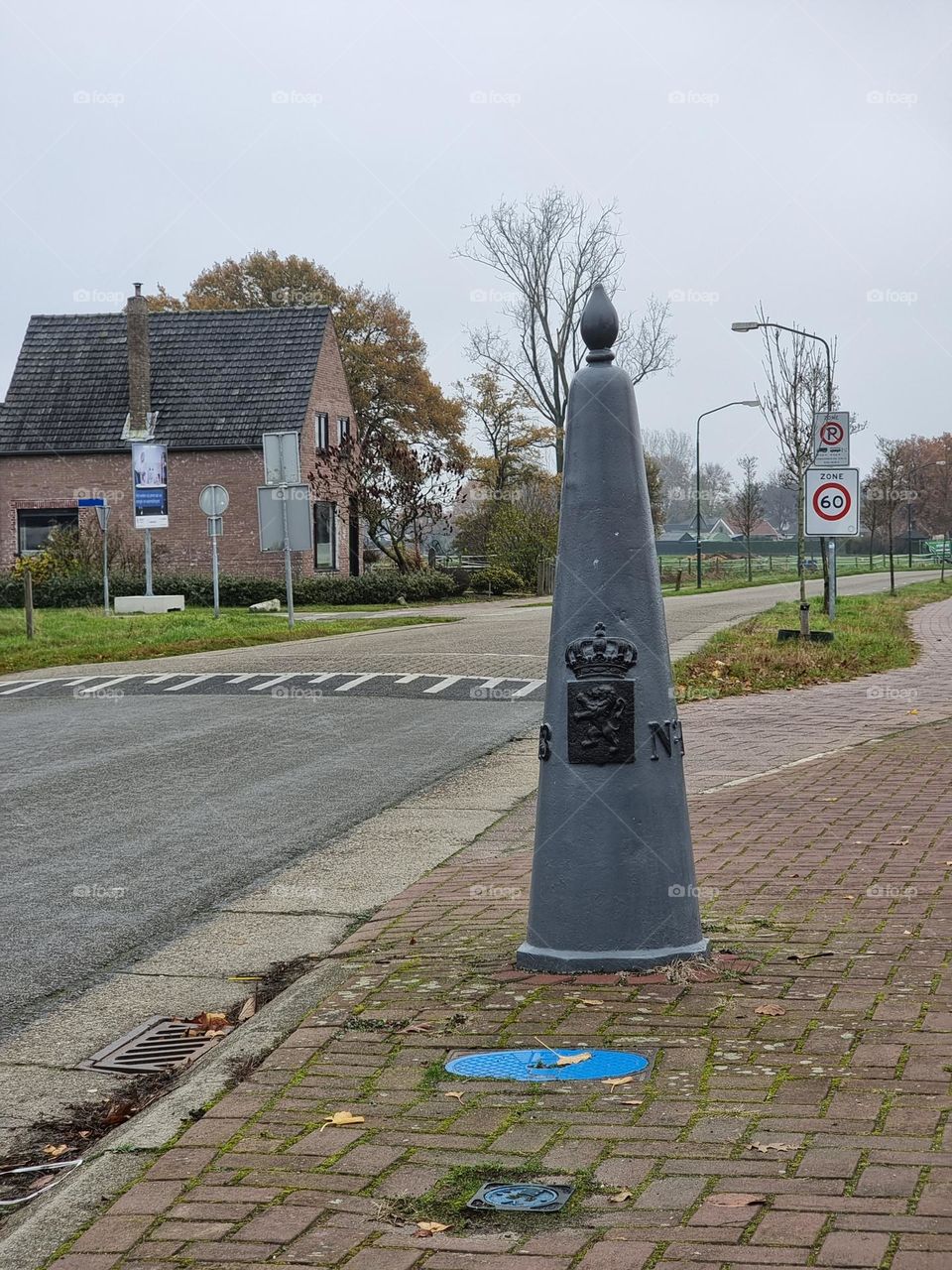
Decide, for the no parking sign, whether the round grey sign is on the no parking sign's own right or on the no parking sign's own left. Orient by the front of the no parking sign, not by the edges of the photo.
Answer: on the no parking sign's own right

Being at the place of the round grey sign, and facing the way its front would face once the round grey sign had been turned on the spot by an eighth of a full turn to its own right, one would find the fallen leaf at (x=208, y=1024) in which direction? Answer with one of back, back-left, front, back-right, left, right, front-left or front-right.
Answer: back-right

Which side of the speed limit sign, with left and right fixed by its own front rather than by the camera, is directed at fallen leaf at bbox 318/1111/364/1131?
front

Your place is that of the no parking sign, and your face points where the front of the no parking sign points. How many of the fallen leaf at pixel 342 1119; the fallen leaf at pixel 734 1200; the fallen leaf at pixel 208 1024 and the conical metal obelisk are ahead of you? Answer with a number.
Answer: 4

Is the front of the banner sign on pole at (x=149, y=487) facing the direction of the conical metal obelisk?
yes

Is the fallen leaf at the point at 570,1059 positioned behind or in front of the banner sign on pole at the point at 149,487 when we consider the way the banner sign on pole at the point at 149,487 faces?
in front

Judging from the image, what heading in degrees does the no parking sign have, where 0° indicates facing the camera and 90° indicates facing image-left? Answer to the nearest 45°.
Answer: approximately 0°

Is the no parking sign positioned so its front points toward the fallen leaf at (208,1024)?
yes

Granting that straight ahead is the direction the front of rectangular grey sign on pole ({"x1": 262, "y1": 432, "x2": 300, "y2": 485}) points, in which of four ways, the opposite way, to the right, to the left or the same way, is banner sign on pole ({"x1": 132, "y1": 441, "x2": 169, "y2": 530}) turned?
the opposite way

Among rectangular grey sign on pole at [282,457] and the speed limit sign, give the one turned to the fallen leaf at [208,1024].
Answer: the speed limit sign

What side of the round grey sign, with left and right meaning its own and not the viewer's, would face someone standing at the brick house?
front

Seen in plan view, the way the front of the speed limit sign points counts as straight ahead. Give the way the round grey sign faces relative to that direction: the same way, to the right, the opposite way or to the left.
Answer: the opposite way

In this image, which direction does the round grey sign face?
away from the camera

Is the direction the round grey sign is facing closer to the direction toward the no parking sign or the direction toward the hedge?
the hedge

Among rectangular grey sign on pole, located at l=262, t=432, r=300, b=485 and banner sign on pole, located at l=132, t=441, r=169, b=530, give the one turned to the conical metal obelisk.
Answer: banner sign on pole, located at l=132, t=441, r=169, b=530

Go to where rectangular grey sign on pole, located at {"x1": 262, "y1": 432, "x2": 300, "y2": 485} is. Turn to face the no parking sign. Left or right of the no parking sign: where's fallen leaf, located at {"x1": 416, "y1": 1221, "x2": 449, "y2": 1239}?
right
